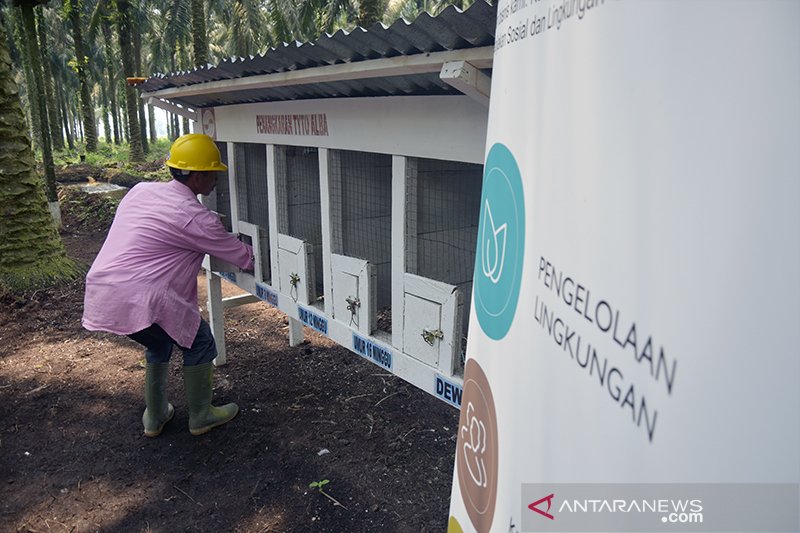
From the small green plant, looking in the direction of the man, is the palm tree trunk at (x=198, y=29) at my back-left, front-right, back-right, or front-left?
front-right

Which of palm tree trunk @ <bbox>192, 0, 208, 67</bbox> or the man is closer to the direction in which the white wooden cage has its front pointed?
the man

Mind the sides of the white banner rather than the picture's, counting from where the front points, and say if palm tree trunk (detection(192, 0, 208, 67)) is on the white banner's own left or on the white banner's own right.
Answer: on the white banner's own right

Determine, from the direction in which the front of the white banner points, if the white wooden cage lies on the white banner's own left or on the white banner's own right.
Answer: on the white banner's own right

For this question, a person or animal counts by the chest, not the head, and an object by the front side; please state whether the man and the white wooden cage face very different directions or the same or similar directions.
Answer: very different directions

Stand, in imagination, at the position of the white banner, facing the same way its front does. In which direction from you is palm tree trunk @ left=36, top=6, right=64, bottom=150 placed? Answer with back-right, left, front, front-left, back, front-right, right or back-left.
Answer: right

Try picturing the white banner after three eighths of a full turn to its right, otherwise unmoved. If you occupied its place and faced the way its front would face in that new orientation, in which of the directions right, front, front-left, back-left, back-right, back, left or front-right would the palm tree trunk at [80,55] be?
front-left

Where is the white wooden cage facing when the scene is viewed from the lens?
facing the viewer and to the left of the viewer

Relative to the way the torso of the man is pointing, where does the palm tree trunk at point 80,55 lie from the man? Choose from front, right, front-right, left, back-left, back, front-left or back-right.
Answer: front-left

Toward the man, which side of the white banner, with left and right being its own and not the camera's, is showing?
right

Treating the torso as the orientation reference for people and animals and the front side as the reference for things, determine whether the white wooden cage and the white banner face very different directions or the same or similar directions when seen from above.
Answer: same or similar directions

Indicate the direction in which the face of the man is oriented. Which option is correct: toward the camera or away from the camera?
away from the camera

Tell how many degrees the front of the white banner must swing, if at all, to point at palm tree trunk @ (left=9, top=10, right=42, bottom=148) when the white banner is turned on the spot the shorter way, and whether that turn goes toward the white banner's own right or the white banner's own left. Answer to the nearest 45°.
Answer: approximately 90° to the white banner's own right

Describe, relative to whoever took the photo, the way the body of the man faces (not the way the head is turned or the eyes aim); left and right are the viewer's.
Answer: facing away from the viewer and to the right of the viewer
